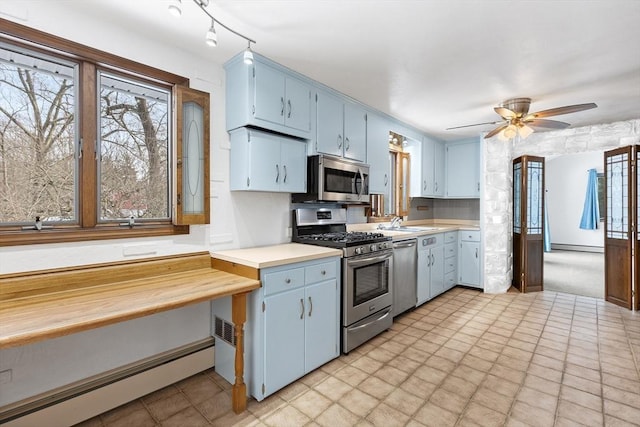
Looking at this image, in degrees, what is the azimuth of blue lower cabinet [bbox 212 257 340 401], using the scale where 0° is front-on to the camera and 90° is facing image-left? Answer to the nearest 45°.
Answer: approximately 315°

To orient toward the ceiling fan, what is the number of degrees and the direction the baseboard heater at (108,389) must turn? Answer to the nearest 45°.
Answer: approximately 45° to its left

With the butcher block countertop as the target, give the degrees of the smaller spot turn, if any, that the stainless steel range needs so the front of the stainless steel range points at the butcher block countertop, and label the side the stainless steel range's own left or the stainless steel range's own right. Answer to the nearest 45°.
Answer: approximately 90° to the stainless steel range's own right

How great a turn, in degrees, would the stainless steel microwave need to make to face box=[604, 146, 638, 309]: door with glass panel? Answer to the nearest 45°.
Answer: approximately 45° to its left

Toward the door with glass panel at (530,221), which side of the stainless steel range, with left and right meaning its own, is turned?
left

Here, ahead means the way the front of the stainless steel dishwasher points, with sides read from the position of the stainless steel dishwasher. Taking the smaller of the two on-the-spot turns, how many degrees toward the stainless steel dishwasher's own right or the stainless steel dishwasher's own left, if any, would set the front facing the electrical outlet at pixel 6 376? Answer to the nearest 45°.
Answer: approximately 90° to the stainless steel dishwasher's own right

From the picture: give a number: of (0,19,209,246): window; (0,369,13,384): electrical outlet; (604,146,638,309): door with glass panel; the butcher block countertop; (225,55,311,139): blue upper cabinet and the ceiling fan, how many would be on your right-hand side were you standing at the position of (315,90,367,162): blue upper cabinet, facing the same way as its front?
4

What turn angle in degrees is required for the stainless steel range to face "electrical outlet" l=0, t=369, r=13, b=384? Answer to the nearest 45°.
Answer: approximately 90° to its right

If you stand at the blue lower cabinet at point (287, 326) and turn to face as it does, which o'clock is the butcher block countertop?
The butcher block countertop is roughly at 4 o'clock from the blue lower cabinet.

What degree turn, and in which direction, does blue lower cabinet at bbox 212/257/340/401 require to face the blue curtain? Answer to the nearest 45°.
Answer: approximately 90° to its left

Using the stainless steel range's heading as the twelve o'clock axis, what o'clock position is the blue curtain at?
The blue curtain is roughly at 9 o'clock from the stainless steel range.

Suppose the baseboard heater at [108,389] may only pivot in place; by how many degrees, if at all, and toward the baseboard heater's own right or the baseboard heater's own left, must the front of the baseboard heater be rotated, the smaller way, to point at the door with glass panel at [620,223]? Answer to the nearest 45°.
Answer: approximately 45° to the baseboard heater's own left
